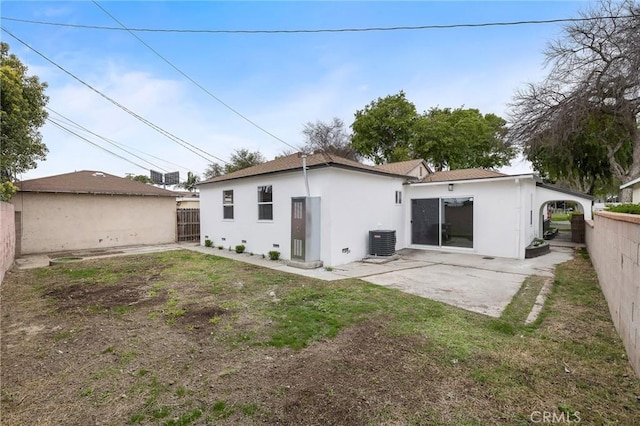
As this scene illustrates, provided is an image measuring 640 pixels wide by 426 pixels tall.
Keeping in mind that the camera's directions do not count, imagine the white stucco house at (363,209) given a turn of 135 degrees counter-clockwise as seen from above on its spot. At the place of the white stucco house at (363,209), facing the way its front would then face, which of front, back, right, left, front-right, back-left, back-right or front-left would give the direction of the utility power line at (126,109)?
front

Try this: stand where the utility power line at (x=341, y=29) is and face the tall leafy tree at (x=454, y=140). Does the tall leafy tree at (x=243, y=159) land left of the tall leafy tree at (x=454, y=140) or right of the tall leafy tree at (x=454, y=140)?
left

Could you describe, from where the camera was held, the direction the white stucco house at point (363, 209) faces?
facing away from the viewer and to the right of the viewer

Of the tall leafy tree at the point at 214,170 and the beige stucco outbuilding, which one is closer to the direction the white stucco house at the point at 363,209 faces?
the tall leafy tree

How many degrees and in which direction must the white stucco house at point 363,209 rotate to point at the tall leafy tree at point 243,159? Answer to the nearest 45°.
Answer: approximately 90° to its left

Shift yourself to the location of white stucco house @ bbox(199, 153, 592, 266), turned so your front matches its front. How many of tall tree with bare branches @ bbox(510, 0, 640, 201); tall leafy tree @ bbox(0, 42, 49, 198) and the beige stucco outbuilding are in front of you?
1

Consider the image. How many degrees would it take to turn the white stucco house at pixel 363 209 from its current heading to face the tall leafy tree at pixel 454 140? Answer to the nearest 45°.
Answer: approximately 45° to its left

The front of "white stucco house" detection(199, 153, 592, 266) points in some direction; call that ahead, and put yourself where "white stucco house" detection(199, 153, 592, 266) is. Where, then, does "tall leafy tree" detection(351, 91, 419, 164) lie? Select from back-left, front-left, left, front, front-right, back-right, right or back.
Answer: front-left

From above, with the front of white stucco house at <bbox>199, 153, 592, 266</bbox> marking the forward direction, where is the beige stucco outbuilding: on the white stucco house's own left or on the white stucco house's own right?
on the white stucco house's own left
